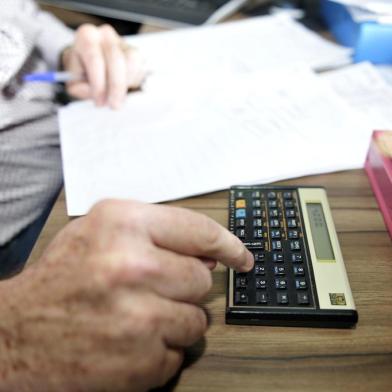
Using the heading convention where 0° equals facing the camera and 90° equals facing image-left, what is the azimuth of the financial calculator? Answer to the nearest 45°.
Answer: approximately 90°
